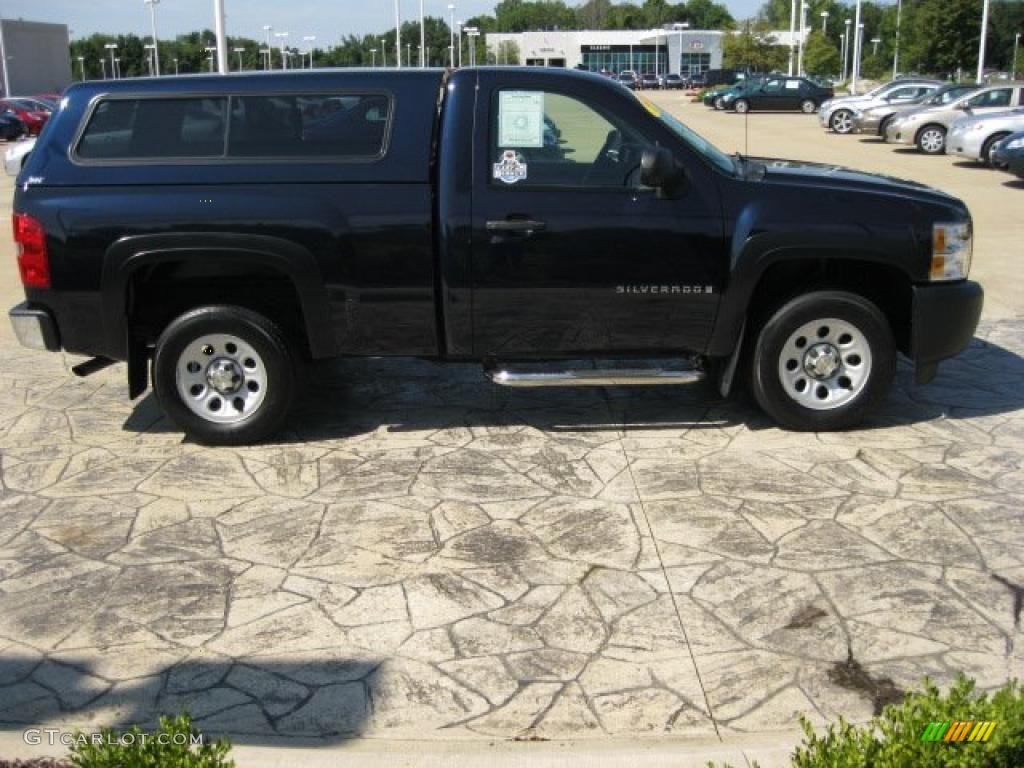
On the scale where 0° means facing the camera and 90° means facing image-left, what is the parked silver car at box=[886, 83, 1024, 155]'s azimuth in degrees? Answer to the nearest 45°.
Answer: approximately 45°

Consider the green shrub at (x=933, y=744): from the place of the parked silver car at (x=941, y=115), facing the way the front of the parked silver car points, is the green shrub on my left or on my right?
on my left

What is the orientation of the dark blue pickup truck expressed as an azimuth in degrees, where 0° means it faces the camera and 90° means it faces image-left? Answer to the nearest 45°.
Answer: approximately 270°

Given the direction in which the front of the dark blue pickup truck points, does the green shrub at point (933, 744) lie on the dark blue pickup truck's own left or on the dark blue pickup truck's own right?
on the dark blue pickup truck's own right

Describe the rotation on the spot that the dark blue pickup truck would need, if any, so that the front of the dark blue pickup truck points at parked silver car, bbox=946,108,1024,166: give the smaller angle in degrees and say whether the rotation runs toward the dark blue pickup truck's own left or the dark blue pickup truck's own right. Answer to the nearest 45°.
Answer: approximately 45° to the dark blue pickup truck's own left

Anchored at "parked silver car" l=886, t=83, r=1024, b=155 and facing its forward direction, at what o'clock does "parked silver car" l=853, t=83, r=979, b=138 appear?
"parked silver car" l=853, t=83, r=979, b=138 is roughly at 4 o'clock from "parked silver car" l=886, t=83, r=1024, b=155.

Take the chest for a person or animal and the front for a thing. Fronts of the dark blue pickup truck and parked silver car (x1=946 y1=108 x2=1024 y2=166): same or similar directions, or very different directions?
very different directions

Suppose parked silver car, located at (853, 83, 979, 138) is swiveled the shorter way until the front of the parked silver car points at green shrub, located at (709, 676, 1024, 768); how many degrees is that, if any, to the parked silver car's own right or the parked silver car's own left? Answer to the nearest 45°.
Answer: approximately 45° to the parked silver car's own left

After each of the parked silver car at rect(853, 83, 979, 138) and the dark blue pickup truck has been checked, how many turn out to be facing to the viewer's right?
1

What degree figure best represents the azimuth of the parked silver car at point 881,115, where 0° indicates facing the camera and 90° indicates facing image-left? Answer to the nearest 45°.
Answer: approximately 45°

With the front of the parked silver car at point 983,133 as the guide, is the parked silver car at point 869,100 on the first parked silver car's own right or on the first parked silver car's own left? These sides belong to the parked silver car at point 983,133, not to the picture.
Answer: on the first parked silver car's own right

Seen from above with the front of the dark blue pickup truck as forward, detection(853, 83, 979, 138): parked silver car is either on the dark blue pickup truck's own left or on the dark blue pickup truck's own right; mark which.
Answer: on the dark blue pickup truck's own left

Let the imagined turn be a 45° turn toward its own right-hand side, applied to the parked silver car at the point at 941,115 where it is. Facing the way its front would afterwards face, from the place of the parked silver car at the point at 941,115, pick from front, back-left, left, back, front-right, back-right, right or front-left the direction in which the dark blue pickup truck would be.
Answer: left
